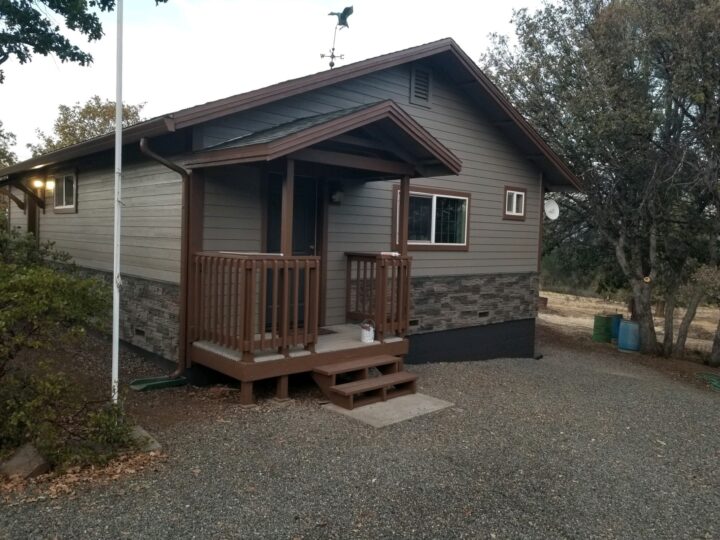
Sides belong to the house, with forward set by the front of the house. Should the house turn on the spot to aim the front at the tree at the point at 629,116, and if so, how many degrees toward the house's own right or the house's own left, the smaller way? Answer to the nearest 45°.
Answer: approximately 90° to the house's own left

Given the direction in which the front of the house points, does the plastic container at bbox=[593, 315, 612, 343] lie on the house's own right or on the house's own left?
on the house's own left

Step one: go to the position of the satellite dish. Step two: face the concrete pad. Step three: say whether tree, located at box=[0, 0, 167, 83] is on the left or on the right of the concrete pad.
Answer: right

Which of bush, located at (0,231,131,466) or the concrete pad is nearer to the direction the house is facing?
the concrete pad

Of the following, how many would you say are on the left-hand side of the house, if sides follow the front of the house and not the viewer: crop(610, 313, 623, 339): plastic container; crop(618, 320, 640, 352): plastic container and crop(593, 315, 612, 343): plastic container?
3

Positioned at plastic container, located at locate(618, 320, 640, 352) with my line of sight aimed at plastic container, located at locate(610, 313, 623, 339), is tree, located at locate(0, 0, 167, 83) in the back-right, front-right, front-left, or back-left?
back-left

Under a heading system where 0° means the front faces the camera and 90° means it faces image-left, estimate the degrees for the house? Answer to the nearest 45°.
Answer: approximately 315°

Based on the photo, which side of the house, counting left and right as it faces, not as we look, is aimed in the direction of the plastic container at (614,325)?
left

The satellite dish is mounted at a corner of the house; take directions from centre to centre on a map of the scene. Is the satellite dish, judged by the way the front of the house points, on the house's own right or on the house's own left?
on the house's own left

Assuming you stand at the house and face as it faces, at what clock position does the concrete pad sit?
The concrete pad is roughly at 1 o'clock from the house.
